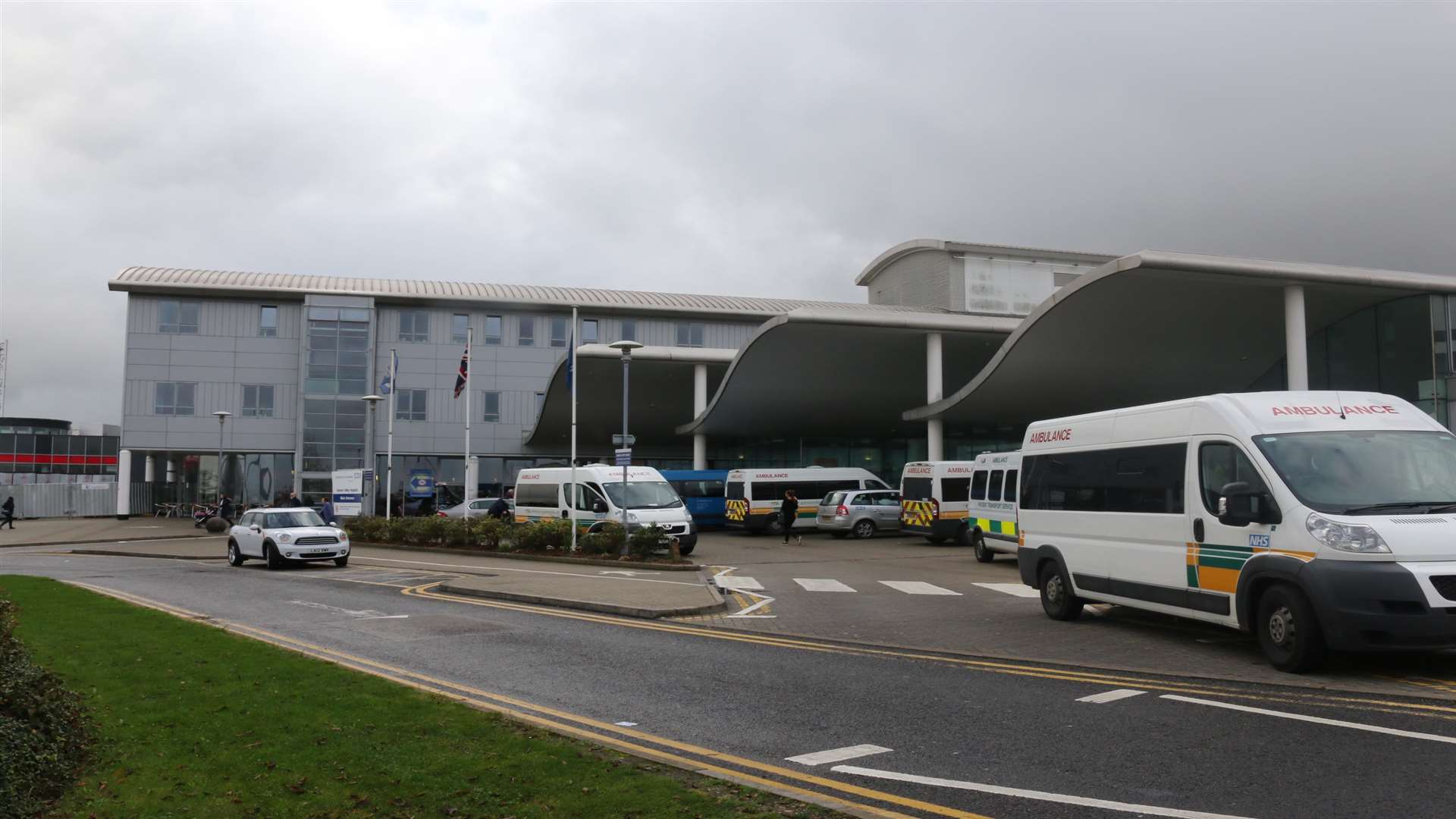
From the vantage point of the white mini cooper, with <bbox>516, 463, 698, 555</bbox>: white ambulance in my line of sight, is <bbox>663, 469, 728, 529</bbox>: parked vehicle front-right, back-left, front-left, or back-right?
front-left

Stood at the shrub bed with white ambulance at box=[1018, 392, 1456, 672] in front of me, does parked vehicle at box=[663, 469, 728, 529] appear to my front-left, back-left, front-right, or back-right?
back-left

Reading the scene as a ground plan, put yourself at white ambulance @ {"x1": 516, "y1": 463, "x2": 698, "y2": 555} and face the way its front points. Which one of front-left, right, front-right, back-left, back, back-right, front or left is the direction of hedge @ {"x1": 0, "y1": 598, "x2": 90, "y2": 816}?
front-right

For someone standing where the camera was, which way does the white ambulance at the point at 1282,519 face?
facing the viewer and to the right of the viewer

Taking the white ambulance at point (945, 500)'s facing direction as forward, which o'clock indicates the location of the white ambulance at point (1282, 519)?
the white ambulance at point (1282, 519) is roughly at 4 o'clock from the white ambulance at point (945, 500).

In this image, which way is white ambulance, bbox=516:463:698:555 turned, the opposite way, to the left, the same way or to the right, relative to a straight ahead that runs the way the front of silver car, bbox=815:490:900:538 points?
to the right

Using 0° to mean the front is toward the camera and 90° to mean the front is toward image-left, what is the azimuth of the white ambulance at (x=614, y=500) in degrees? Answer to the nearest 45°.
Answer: approximately 315°

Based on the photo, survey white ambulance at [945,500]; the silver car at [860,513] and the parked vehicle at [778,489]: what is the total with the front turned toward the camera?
0

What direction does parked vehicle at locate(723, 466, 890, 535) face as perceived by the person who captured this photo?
facing away from the viewer and to the right of the viewer

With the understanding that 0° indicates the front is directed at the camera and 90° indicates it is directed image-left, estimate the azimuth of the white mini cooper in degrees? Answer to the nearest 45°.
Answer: approximately 315°
